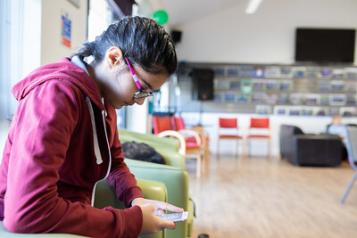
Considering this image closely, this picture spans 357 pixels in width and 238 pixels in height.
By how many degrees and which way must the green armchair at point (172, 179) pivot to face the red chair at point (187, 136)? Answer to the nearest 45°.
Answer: approximately 90° to its left

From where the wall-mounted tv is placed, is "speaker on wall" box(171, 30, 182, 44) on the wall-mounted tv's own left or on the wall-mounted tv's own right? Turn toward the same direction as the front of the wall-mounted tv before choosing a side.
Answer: on the wall-mounted tv's own right

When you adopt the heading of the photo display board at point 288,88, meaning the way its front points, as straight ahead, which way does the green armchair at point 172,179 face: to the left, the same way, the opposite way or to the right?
to the left

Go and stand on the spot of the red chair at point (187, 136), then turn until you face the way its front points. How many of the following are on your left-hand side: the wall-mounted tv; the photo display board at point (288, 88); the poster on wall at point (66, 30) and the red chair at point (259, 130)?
3

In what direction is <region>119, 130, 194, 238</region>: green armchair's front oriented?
to the viewer's right

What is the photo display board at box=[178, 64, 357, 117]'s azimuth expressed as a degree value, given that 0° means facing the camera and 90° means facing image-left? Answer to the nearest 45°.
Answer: approximately 0°

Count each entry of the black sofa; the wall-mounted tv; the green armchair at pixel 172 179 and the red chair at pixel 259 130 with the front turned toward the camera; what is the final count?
2

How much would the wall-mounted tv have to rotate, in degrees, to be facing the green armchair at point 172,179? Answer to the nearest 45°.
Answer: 0° — it already faces it

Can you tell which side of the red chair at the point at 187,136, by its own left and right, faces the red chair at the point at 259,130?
left

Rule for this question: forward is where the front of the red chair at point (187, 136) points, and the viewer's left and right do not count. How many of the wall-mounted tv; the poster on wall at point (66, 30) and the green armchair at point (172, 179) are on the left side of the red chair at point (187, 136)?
1

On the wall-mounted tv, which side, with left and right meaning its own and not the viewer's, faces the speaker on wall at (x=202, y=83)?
right
